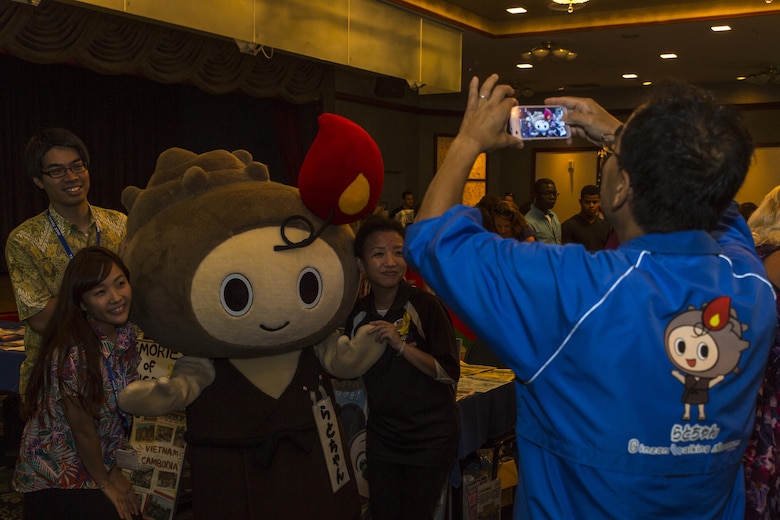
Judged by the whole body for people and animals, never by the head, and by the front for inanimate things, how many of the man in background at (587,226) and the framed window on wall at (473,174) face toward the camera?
2

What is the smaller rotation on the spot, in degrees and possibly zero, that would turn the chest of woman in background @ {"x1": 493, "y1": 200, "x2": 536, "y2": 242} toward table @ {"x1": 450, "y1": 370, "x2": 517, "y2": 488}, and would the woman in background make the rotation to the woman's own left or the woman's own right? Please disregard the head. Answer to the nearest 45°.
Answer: approximately 45° to the woman's own left

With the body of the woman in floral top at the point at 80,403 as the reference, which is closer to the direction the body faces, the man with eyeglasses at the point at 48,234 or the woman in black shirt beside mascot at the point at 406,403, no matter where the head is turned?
the woman in black shirt beside mascot

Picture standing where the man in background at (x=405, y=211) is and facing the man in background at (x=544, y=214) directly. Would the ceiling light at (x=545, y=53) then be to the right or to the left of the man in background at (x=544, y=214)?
left

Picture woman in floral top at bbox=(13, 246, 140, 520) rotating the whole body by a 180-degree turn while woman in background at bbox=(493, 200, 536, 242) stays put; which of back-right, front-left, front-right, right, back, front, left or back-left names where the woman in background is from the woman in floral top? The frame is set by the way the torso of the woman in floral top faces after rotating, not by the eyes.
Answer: right

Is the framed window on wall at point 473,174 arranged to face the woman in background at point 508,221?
yes

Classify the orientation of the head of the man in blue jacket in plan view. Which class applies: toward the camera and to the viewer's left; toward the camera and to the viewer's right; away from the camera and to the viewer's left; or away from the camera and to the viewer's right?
away from the camera and to the viewer's left

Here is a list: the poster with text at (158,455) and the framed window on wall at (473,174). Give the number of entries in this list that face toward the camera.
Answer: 2

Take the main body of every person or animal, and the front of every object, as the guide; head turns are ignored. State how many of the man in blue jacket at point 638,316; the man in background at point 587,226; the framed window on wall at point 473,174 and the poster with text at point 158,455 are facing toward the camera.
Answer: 3

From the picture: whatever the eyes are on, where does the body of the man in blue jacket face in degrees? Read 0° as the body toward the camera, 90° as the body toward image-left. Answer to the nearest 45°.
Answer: approximately 135°
